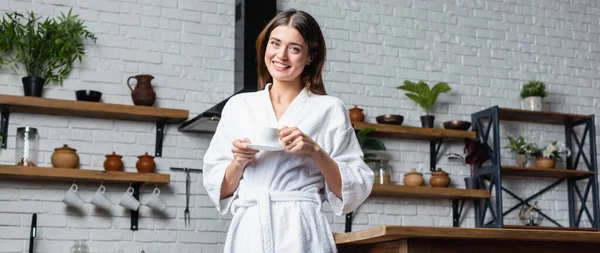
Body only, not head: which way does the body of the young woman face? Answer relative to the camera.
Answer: toward the camera

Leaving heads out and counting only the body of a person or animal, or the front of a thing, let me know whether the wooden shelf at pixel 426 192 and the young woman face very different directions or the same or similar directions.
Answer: same or similar directions

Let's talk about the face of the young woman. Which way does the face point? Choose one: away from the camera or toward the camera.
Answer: toward the camera

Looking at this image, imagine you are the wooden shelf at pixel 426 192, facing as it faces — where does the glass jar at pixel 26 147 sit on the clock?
The glass jar is roughly at 2 o'clock from the wooden shelf.

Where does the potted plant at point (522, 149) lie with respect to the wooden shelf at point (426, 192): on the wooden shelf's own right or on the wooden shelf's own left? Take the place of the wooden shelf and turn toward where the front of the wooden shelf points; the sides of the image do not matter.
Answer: on the wooden shelf's own left

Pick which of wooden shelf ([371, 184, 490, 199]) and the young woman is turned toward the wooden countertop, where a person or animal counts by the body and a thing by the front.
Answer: the wooden shelf

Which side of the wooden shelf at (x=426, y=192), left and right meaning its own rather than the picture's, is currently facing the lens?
front

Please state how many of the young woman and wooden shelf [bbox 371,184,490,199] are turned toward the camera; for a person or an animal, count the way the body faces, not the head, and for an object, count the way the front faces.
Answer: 2
